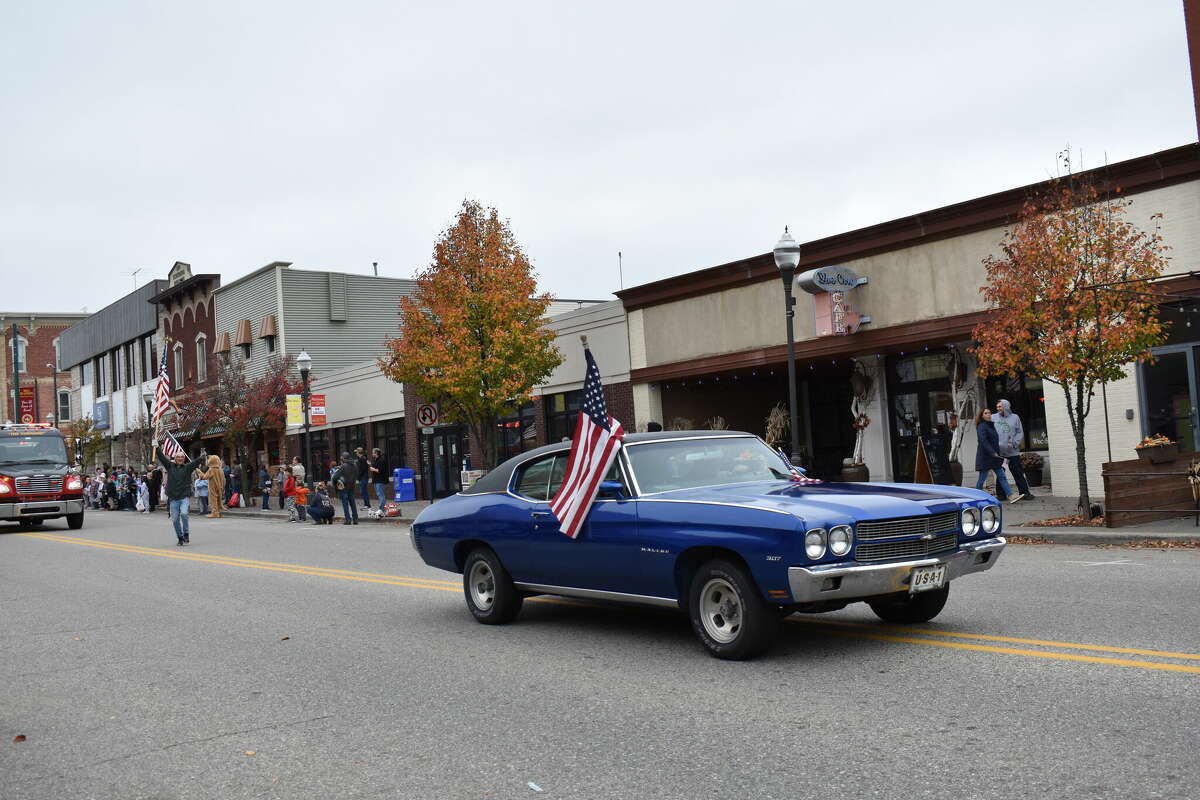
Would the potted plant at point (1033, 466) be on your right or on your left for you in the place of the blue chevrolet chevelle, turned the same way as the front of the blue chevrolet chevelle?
on your left

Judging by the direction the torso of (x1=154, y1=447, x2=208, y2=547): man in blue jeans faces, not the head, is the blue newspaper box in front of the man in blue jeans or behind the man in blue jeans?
behind

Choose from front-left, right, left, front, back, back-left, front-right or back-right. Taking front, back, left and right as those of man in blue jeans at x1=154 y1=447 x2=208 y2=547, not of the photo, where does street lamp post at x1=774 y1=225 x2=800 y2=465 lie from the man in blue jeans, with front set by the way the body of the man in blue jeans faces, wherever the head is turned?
front-left

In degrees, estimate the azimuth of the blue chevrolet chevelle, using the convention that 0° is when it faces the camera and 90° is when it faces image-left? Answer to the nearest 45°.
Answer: approximately 315°

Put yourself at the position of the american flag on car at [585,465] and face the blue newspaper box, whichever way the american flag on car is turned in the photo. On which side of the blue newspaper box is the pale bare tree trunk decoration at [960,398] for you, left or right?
right

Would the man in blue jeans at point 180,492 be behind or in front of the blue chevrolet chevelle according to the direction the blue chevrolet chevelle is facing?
behind

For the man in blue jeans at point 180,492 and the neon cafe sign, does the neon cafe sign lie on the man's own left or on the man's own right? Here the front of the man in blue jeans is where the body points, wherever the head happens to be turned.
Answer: on the man's own left

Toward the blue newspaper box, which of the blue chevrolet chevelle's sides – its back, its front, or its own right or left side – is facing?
back

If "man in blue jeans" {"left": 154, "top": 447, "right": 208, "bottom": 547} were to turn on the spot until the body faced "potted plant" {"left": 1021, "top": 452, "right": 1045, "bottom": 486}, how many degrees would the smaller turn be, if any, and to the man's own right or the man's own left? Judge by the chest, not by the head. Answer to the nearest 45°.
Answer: approximately 90° to the man's own left

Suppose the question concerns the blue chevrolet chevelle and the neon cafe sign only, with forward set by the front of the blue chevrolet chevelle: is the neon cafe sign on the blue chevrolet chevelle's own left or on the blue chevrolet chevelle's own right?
on the blue chevrolet chevelle's own left

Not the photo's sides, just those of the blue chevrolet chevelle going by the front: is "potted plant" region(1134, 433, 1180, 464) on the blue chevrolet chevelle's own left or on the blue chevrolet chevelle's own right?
on the blue chevrolet chevelle's own left

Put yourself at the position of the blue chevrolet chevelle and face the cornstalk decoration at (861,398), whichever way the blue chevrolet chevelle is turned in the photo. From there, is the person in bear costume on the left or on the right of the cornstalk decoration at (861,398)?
left

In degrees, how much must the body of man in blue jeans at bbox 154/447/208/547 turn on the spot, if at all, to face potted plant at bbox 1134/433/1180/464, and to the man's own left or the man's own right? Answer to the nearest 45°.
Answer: approximately 45° to the man's own left

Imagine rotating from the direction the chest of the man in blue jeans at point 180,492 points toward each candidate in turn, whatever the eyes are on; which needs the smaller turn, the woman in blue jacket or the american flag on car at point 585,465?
the american flag on car

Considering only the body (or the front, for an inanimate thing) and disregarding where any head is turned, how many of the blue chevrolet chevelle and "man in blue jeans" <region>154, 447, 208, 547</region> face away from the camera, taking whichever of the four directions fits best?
0
